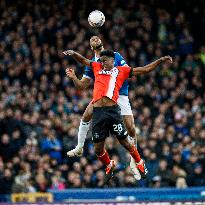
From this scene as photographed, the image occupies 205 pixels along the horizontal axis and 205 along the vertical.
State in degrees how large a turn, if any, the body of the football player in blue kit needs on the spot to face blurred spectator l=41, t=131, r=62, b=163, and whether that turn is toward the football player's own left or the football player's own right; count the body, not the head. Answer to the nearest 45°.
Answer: approximately 135° to the football player's own right

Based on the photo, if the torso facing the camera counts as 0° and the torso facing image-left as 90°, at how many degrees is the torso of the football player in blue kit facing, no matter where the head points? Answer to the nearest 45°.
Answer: approximately 45°
